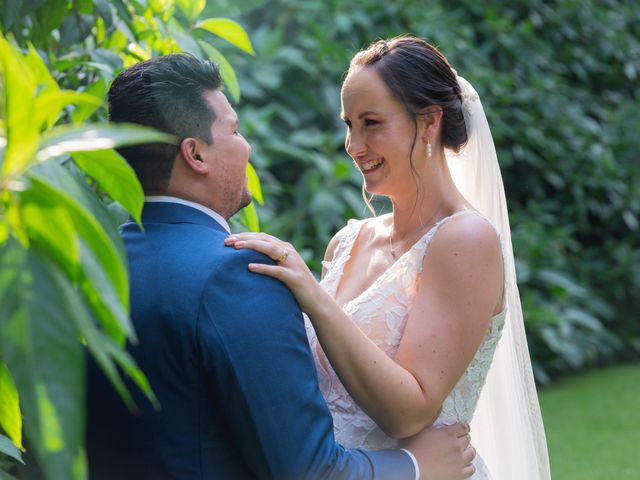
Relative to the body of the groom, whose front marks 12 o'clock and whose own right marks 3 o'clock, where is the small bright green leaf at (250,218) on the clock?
The small bright green leaf is roughly at 11 o'clock from the groom.

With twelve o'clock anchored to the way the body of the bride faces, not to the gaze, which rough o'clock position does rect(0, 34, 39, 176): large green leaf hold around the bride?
The large green leaf is roughly at 11 o'clock from the bride.

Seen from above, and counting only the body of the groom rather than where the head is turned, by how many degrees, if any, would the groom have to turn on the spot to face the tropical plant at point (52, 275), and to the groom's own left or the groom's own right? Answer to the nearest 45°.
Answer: approximately 135° to the groom's own right

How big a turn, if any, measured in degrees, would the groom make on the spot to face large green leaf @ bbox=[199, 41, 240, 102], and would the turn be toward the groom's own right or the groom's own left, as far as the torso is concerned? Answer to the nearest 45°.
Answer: approximately 45° to the groom's own left

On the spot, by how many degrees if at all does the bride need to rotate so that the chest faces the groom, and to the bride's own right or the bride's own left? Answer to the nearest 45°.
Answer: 0° — they already face them

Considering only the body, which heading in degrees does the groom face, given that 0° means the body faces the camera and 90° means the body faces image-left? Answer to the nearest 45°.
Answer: approximately 225°

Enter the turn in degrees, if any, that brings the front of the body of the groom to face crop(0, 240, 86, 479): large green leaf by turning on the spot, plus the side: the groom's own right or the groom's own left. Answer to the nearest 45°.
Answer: approximately 135° to the groom's own right

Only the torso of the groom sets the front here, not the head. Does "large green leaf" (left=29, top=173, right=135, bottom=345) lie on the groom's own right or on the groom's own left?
on the groom's own right

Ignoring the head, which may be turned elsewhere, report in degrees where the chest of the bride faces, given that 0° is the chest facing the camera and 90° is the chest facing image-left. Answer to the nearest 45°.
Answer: approximately 45°

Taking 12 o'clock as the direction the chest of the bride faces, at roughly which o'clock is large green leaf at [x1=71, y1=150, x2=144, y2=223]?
The large green leaf is roughly at 11 o'clock from the bride.

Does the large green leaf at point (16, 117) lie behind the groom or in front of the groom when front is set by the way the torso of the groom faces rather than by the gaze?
behind

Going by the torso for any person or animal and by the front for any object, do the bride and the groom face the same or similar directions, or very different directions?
very different directions

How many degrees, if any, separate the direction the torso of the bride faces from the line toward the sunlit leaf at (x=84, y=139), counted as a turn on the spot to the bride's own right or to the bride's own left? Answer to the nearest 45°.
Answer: approximately 45° to the bride's own left

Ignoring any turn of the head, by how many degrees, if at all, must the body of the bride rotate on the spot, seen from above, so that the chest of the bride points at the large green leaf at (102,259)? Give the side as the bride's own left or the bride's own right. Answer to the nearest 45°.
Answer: approximately 45° to the bride's own left

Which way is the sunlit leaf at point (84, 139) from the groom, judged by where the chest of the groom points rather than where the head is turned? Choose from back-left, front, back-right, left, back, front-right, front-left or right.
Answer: back-right
